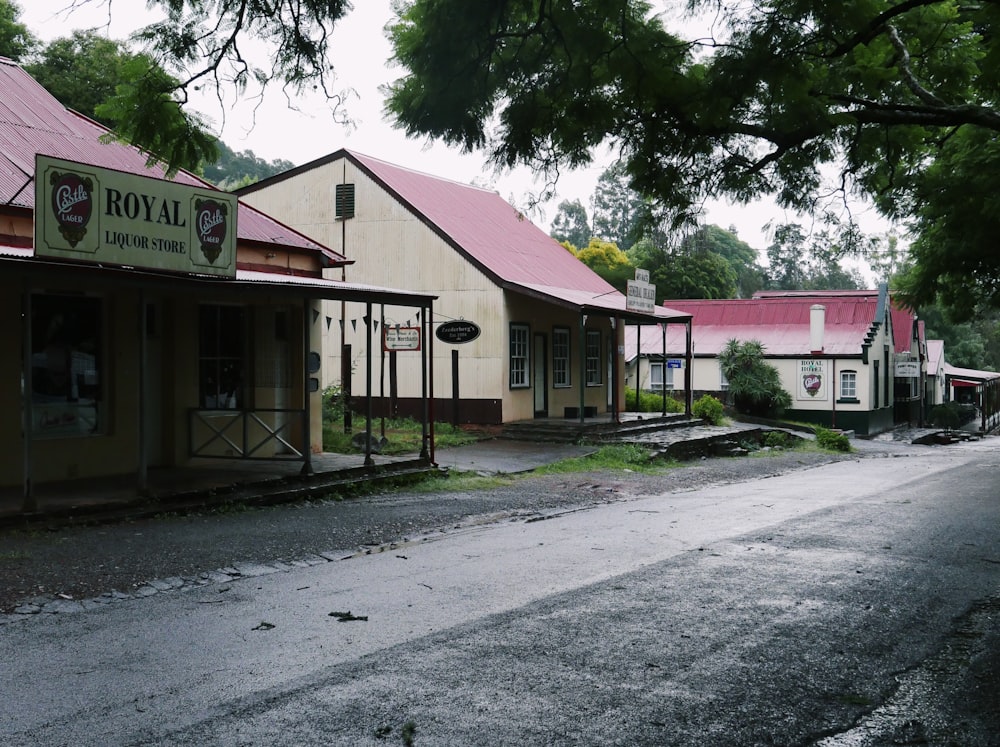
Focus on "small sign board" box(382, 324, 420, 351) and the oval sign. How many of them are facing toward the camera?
2

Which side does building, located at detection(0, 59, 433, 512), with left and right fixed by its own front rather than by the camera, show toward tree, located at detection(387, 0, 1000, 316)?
front

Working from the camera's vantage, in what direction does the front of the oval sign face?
facing the viewer

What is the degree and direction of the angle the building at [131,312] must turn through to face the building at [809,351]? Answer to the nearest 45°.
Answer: approximately 90° to its left

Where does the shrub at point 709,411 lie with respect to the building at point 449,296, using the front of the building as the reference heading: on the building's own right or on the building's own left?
on the building's own left

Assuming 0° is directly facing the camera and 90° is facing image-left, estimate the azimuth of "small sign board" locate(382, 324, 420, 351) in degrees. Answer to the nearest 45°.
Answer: approximately 0°

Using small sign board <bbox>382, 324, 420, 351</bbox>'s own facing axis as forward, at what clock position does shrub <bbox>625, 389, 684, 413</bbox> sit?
The shrub is roughly at 7 o'clock from the small sign board.

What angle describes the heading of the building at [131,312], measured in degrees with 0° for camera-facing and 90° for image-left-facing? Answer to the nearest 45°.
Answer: approximately 315°

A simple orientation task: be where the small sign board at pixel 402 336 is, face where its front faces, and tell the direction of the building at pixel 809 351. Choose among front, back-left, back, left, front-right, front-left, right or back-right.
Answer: back-left

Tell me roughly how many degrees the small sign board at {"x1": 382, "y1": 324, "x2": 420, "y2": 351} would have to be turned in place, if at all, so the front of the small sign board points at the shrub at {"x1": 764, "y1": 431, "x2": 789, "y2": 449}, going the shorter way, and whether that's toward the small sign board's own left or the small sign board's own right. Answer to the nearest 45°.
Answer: approximately 135° to the small sign board's own left

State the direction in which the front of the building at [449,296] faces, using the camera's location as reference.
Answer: facing the viewer and to the right of the viewer

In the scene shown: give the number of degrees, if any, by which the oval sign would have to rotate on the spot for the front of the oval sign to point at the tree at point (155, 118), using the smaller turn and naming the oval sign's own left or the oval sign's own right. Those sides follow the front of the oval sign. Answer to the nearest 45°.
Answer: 0° — it already faces it

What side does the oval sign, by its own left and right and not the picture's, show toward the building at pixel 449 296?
back

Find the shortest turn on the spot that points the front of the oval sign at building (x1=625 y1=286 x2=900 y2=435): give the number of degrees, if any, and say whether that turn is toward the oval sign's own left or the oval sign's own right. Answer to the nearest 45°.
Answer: approximately 135° to the oval sign's own left

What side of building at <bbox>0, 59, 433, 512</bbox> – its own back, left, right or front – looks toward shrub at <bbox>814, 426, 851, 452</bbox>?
left

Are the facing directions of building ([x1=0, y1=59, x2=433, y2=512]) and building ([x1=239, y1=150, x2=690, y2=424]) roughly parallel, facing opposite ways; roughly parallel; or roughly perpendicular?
roughly parallel

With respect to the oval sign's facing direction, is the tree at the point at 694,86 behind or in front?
in front

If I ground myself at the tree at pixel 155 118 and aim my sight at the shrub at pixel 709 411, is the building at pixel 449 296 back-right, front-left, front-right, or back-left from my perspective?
front-left
